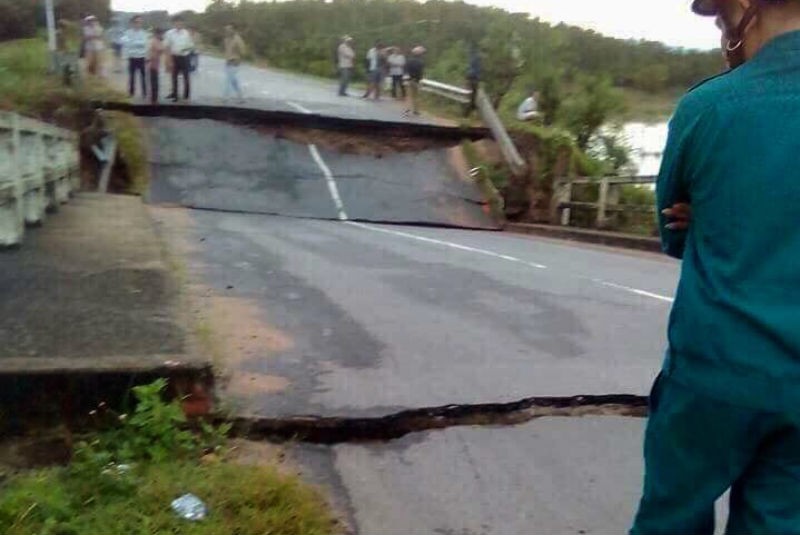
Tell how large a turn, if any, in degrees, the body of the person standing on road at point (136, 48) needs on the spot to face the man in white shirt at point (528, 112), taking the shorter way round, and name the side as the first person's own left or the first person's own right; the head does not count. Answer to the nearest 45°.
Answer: approximately 90° to the first person's own left

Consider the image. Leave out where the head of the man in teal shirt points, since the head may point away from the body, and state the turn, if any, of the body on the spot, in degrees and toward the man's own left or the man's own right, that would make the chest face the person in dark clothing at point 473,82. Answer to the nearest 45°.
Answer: approximately 45° to the man's own right

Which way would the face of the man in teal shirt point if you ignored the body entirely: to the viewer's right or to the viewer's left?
to the viewer's left

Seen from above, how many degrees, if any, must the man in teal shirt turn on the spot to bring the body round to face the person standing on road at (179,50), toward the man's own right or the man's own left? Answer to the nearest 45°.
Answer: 0° — they already face them

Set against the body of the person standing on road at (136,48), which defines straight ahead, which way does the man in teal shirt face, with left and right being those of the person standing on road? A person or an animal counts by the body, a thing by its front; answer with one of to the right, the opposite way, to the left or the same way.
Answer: the opposite way

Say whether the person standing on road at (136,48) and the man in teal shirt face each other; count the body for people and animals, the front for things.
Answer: yes
